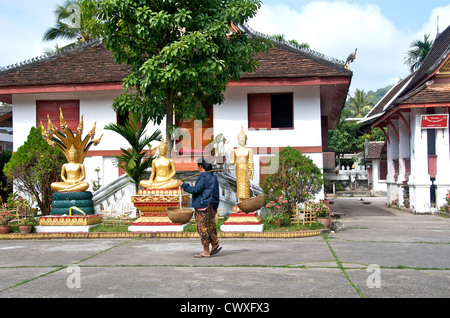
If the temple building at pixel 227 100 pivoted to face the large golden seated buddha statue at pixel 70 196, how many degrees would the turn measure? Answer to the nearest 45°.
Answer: approximately 45° to its right

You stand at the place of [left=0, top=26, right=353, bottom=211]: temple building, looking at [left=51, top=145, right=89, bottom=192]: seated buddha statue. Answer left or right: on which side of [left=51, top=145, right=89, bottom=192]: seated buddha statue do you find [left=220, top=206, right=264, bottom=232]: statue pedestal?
left

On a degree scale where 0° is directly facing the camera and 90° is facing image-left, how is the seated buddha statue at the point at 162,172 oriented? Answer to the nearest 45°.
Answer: approximately 0°

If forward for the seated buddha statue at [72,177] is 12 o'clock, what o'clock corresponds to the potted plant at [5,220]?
The potted plant is roughly at 3 o'clock from the seated buddha statue.

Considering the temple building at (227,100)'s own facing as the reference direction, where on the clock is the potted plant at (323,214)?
The potted plant is roughly at 11 o'clock from the temple building.

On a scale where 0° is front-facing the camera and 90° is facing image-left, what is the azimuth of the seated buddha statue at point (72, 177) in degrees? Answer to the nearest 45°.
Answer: approximately 0°

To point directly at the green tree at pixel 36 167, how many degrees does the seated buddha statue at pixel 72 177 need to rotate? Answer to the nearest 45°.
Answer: approximately 135° to its right
